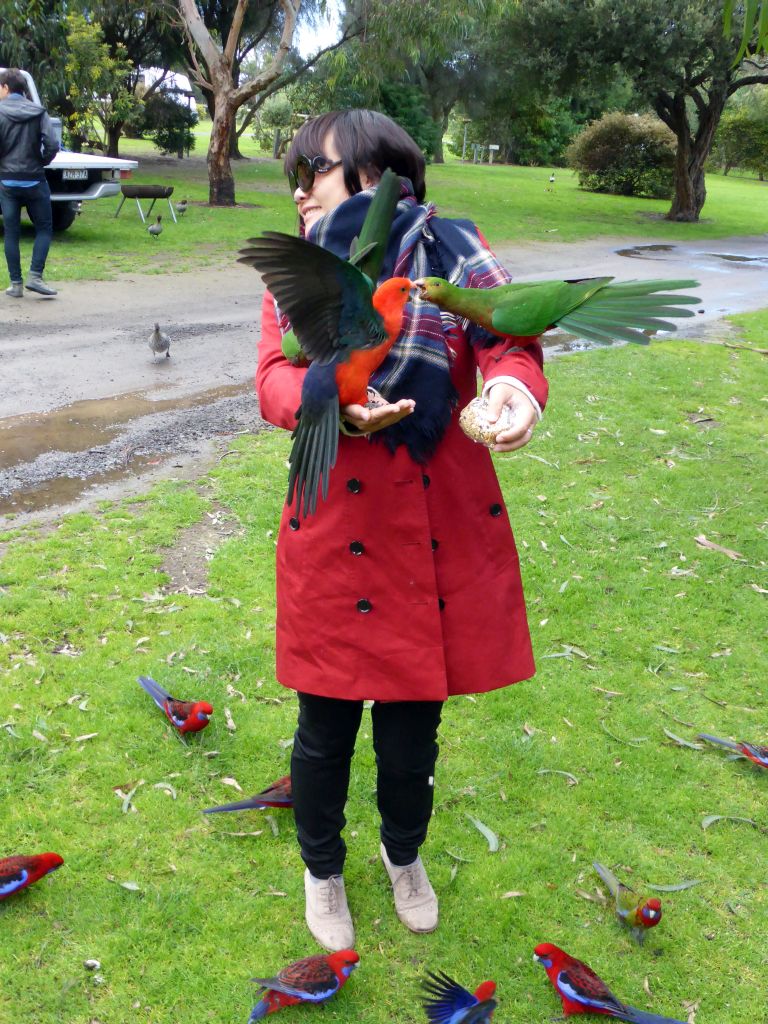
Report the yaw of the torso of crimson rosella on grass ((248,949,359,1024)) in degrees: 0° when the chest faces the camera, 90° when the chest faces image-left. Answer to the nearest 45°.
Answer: approximately 270°

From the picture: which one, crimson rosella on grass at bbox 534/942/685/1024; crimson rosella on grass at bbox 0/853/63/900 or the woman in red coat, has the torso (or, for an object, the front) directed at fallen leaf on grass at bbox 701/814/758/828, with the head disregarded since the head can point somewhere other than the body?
crimson rosella on grass at bbox 0/853/63/900

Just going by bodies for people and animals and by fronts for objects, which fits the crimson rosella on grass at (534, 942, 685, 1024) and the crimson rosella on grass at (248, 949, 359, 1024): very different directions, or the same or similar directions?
very different directions

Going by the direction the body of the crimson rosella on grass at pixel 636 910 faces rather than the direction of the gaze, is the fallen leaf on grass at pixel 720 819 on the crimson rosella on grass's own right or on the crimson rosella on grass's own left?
on the crimson rosella on grass's own left

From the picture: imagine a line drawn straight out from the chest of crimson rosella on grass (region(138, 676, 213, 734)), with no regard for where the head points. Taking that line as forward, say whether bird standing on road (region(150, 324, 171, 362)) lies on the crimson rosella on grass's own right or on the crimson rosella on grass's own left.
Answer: on the crimson rosella on grass's own left

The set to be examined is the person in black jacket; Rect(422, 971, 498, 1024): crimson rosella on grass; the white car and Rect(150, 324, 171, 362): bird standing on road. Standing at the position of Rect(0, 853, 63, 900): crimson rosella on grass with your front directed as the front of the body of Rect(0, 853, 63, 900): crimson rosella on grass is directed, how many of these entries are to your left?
3

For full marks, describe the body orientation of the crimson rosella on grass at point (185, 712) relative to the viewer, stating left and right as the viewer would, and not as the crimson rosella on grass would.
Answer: facing to the right of the viewer

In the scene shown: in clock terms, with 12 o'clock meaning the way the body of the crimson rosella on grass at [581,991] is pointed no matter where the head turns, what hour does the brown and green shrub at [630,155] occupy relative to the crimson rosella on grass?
The brown and green shrub is roughly at 3 o'clock from the crimson rosella on grass.

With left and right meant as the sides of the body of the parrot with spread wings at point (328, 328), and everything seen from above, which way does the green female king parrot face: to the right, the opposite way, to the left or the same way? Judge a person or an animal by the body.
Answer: the opposite way

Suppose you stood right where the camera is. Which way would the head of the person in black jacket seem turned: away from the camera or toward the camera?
away from the camera

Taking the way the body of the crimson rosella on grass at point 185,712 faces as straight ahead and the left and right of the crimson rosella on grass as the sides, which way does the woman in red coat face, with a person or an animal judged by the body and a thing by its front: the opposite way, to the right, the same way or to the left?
to the right

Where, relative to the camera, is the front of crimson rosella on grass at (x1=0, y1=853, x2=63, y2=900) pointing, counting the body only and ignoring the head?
to the viewer's right
